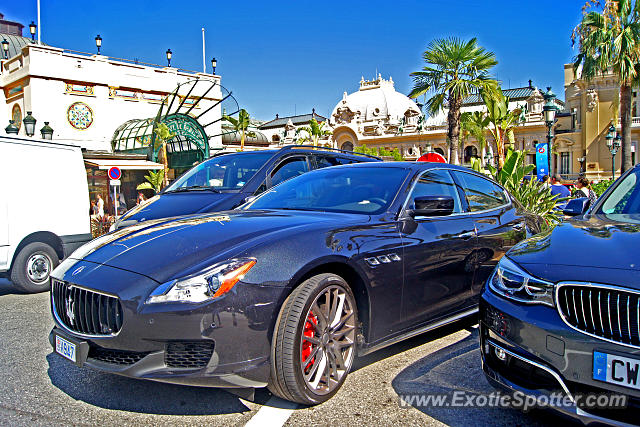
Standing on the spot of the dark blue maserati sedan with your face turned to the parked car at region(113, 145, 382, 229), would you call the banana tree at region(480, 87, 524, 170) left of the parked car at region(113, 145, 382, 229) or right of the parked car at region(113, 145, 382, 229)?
right

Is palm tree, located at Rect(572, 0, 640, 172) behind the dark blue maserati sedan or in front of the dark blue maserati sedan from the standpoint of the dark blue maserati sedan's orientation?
behind

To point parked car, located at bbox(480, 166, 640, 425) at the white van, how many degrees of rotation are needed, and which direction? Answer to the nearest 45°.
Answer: approximately 45° to its right

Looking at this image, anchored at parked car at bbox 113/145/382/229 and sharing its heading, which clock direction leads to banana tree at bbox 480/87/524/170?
The banana tree is roughly at 6 o'clock from the parked car.

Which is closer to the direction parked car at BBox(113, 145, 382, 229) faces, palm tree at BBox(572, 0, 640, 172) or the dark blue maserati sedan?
the dark blue maserati sedan

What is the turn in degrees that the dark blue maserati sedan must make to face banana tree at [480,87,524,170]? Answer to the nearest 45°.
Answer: approximately 180°

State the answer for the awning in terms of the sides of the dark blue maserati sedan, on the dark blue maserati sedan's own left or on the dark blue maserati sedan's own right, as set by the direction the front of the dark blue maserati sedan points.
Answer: on the dark blue maserati sedan's own right

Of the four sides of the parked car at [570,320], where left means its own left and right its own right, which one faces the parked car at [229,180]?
right

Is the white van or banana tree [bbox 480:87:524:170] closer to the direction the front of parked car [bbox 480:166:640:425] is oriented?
the white van
